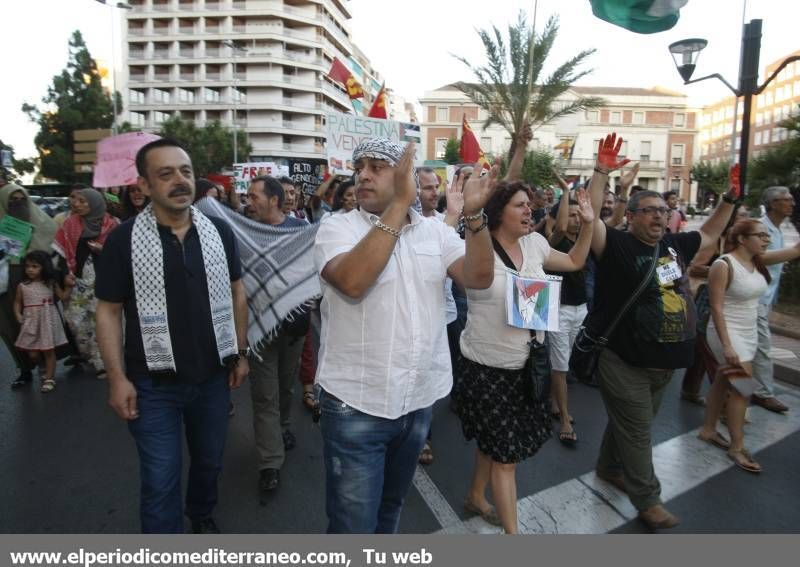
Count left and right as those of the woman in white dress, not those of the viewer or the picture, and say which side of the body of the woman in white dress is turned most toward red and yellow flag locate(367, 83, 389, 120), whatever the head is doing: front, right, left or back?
back

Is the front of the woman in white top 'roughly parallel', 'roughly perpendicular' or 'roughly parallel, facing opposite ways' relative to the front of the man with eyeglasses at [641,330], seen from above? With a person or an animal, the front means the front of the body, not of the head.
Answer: roughly parallel

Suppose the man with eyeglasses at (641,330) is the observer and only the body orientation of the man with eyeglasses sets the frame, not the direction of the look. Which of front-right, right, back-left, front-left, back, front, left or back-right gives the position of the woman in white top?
right

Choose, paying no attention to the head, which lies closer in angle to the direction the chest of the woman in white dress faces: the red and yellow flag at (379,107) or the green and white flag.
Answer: the green and white flag

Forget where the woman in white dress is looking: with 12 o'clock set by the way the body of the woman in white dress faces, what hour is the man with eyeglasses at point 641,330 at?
The man with eyeglasses is roughly at 2 o'clock from the woman in white dress.

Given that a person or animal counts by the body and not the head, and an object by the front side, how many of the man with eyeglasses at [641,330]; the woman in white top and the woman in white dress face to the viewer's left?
0

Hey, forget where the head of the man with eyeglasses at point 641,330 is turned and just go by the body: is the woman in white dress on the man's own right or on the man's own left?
on the man's own left

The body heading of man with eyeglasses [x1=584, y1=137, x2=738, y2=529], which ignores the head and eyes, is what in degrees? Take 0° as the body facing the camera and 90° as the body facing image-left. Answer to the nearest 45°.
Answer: approximately 315°

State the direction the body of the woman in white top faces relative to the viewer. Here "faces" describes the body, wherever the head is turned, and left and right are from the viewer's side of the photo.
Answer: facing the viewer and to the right of the viewer

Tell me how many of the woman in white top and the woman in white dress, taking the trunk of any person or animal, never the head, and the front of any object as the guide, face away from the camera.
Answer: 0

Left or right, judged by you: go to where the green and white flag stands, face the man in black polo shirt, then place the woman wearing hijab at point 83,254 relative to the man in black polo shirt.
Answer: right

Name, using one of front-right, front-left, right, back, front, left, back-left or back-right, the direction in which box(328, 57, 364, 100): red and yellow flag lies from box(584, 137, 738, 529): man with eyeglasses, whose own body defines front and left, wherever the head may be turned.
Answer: back
